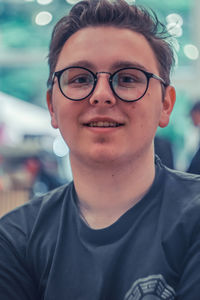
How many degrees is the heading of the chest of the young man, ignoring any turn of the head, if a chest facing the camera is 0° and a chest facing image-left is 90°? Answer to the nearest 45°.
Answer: approximately 0°
